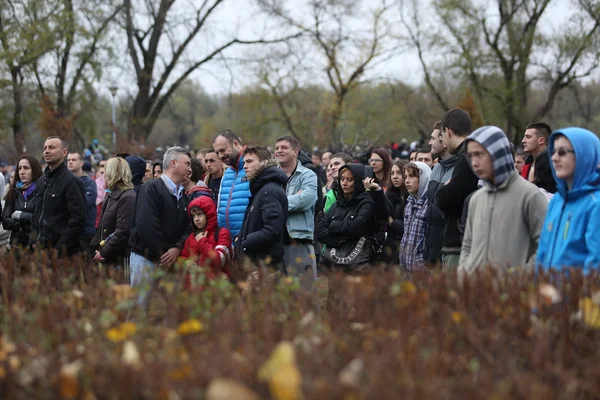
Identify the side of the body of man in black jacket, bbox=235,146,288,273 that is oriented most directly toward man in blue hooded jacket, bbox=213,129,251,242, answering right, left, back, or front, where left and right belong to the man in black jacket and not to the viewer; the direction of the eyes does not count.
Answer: right

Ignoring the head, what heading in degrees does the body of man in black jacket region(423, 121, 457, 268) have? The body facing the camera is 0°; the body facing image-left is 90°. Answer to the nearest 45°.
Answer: approximately 90°

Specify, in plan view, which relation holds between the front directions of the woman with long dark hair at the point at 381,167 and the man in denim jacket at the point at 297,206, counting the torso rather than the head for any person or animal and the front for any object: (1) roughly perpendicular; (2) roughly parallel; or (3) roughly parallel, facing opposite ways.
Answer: roughly parallel

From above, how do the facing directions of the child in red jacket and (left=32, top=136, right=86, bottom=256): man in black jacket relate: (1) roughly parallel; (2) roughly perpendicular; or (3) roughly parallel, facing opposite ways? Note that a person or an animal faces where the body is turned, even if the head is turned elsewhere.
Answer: roughly parallel

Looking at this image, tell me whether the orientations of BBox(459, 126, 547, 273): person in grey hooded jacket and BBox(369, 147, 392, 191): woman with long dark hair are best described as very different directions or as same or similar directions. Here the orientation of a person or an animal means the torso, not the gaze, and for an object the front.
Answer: same or similar directions

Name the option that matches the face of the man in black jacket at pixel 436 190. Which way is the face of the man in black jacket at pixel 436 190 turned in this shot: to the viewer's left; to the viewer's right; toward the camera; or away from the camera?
to the viewer's left

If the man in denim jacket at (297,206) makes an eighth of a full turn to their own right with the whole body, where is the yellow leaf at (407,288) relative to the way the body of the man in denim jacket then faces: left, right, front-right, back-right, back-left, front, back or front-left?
left

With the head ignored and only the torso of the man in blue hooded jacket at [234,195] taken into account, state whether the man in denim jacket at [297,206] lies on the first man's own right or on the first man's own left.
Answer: on the first man's own left

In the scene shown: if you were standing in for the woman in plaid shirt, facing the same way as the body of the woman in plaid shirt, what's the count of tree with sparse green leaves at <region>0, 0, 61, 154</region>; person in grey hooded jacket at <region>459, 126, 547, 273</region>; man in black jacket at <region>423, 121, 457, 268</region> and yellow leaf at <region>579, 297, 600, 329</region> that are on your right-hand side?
1

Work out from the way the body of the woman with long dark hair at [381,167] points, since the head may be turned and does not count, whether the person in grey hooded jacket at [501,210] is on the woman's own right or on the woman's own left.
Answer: on the woman's own left

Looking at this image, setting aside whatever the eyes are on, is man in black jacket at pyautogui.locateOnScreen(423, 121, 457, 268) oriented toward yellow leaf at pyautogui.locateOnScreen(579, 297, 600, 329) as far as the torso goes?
no

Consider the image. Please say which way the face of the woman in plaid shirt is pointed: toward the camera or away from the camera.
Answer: toward the camera

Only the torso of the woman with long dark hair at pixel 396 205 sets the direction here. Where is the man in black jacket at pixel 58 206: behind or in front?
in front

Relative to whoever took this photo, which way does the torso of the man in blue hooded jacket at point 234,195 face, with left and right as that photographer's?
facing the viewer and to the left of the viewer

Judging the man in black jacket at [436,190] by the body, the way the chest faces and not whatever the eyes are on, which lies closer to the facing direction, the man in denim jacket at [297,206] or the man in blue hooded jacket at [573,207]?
the man in denim jacket
